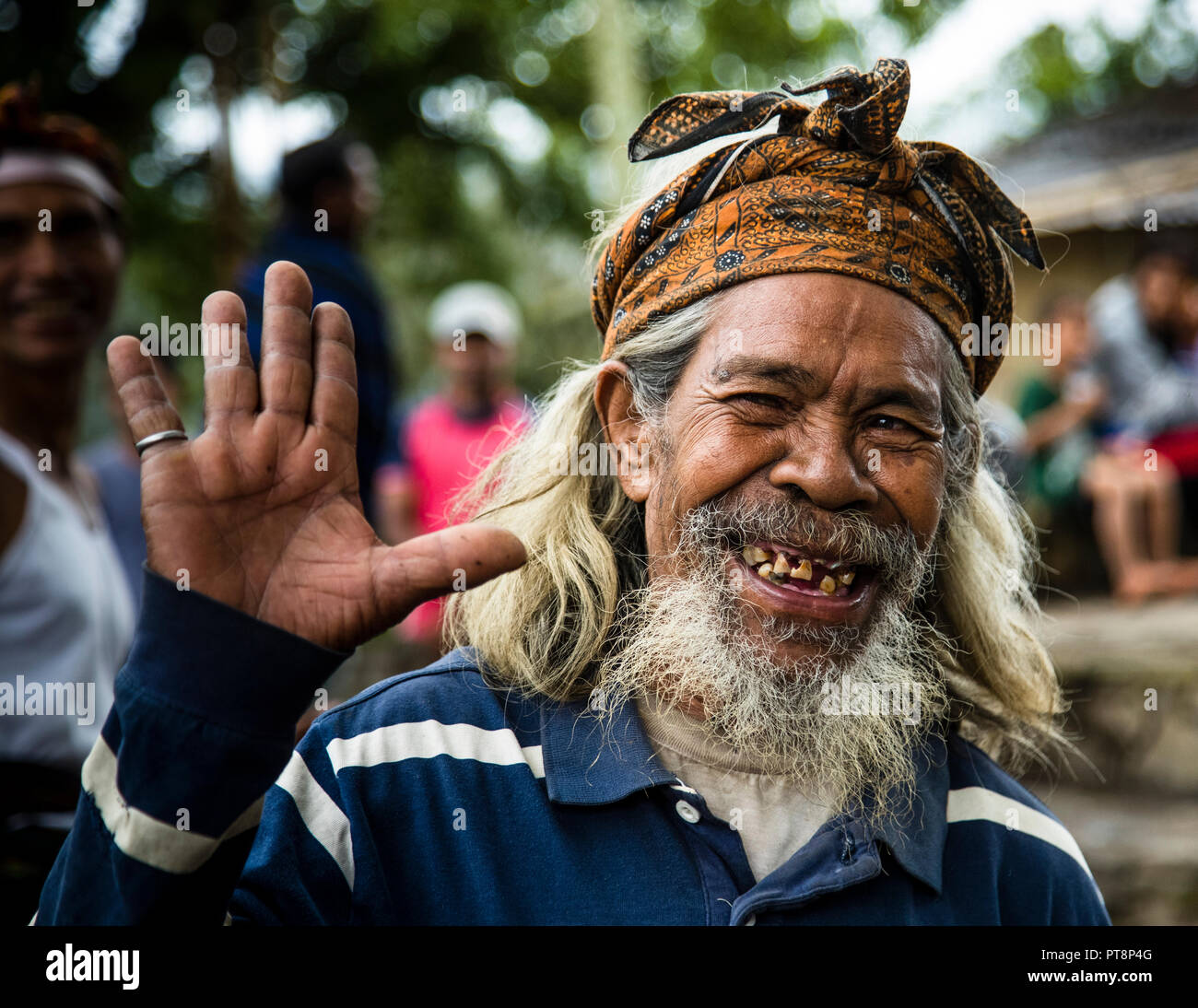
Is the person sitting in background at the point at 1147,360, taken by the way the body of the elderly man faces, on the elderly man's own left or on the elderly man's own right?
on the elderly man's own left

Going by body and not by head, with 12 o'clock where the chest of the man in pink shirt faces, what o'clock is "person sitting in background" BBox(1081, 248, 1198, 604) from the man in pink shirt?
The person sitting in background is roughly at 9 o'clock from the man in pink shirt.

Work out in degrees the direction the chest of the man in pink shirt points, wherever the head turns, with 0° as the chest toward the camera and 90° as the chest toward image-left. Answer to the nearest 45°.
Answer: approximately 0°

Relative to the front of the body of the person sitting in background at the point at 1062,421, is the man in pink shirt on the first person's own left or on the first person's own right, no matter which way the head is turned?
on the first person's own right

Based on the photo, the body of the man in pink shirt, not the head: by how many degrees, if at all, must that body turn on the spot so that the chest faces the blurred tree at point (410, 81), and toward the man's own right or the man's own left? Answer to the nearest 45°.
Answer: approximately 180°

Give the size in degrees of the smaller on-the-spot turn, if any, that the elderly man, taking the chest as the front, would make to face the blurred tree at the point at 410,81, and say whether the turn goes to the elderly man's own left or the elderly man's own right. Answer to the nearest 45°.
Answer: approximately 135° to the elderly man's own left

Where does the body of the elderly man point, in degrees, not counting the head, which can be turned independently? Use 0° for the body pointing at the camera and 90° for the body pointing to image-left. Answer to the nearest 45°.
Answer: approximately 315°

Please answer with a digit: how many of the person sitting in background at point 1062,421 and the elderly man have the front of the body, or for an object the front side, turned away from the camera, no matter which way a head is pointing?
0

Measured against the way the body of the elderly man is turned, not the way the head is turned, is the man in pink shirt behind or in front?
behind
